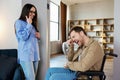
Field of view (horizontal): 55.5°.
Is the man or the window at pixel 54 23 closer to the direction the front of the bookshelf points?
the man

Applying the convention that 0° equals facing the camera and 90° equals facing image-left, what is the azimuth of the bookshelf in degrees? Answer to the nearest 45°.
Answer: approximately 0°

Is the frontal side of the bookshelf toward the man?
yes

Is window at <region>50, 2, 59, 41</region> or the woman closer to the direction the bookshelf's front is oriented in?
the woman

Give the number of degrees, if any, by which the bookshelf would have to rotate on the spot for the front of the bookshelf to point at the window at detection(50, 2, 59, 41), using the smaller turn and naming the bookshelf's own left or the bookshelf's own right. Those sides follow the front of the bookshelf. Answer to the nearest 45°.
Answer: approximately 90° to the bookshelf's own right
